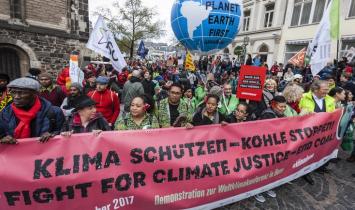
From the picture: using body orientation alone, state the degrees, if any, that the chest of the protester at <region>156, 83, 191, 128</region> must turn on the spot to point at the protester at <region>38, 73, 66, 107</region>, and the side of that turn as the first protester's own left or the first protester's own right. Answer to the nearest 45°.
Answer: approximately 90° to the first protester's own right

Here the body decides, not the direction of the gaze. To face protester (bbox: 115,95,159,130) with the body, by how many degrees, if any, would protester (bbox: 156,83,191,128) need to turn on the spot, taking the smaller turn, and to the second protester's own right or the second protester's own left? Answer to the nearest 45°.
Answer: approximately 45° to the second protester's own right

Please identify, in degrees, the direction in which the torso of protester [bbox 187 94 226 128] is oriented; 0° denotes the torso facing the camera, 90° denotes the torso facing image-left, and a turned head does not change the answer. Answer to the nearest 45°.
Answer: approximately 0°

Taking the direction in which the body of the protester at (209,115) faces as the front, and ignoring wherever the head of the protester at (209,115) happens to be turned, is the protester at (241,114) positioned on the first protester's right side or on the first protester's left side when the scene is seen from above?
on the first protester's left side

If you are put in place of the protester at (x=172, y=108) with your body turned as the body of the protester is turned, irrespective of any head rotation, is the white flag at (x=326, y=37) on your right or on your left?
on your left

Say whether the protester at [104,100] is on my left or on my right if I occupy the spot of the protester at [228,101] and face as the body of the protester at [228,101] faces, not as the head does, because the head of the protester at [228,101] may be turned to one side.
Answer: on my right

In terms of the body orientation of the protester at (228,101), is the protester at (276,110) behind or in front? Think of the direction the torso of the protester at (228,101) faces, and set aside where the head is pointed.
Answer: in front
